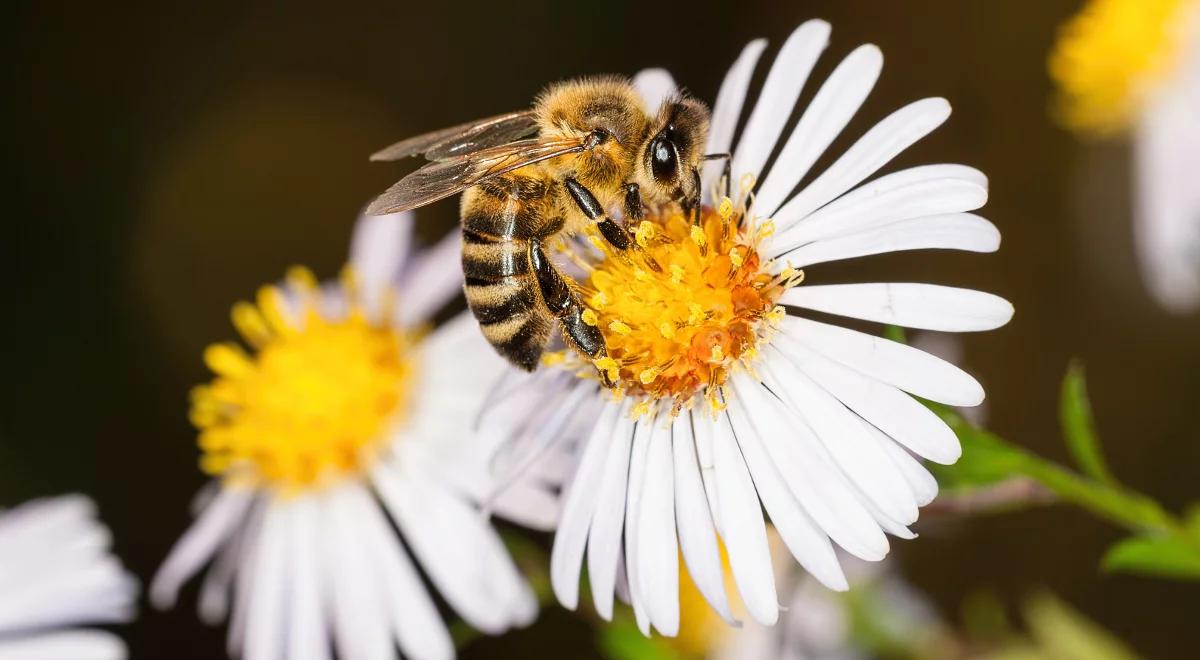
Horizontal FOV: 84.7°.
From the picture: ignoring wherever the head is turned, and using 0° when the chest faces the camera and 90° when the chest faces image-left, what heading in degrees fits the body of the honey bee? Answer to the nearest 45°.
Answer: approximately 270°

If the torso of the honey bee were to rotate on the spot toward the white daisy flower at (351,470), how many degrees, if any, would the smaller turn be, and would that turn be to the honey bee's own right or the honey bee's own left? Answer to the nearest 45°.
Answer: approximately 135° to the honey bee's own left

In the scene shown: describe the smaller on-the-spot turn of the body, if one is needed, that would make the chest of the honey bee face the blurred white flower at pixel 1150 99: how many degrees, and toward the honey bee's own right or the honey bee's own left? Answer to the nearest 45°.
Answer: approximately 45° to the honey bee's own left
